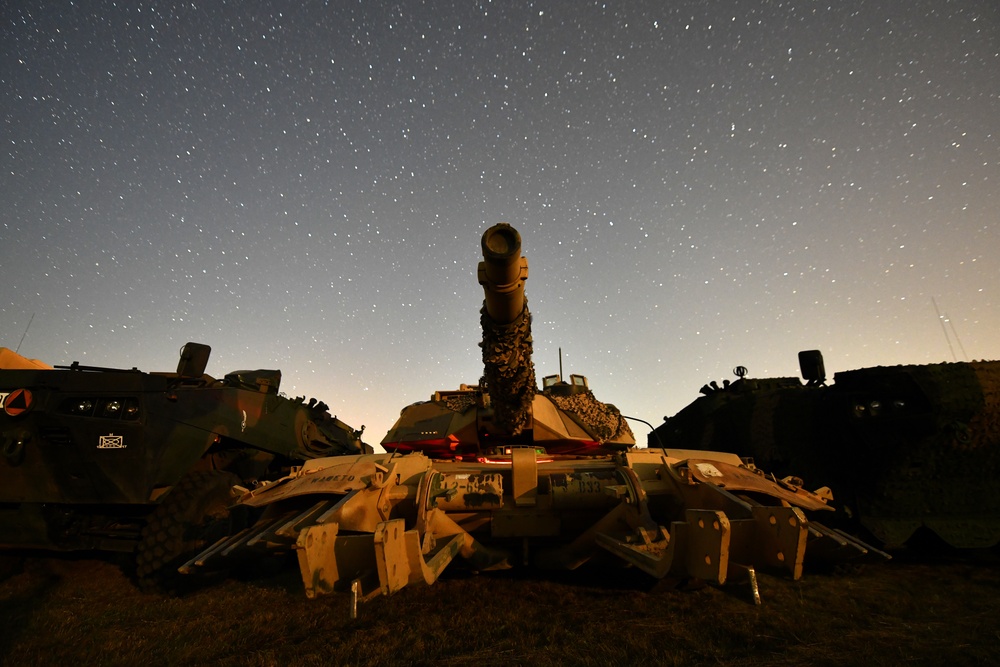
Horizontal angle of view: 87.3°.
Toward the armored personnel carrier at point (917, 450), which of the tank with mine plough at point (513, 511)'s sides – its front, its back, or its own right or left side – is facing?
left

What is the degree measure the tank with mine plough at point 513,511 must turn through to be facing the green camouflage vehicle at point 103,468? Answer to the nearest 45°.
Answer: approximately 90° to its right

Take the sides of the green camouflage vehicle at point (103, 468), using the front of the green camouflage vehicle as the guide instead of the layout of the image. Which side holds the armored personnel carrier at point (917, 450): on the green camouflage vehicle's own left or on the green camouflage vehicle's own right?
on the green camouflage vehicle's own left

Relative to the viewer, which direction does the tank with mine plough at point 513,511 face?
toward the camera

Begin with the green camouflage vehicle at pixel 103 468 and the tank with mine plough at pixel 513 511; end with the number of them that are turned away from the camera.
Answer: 0
